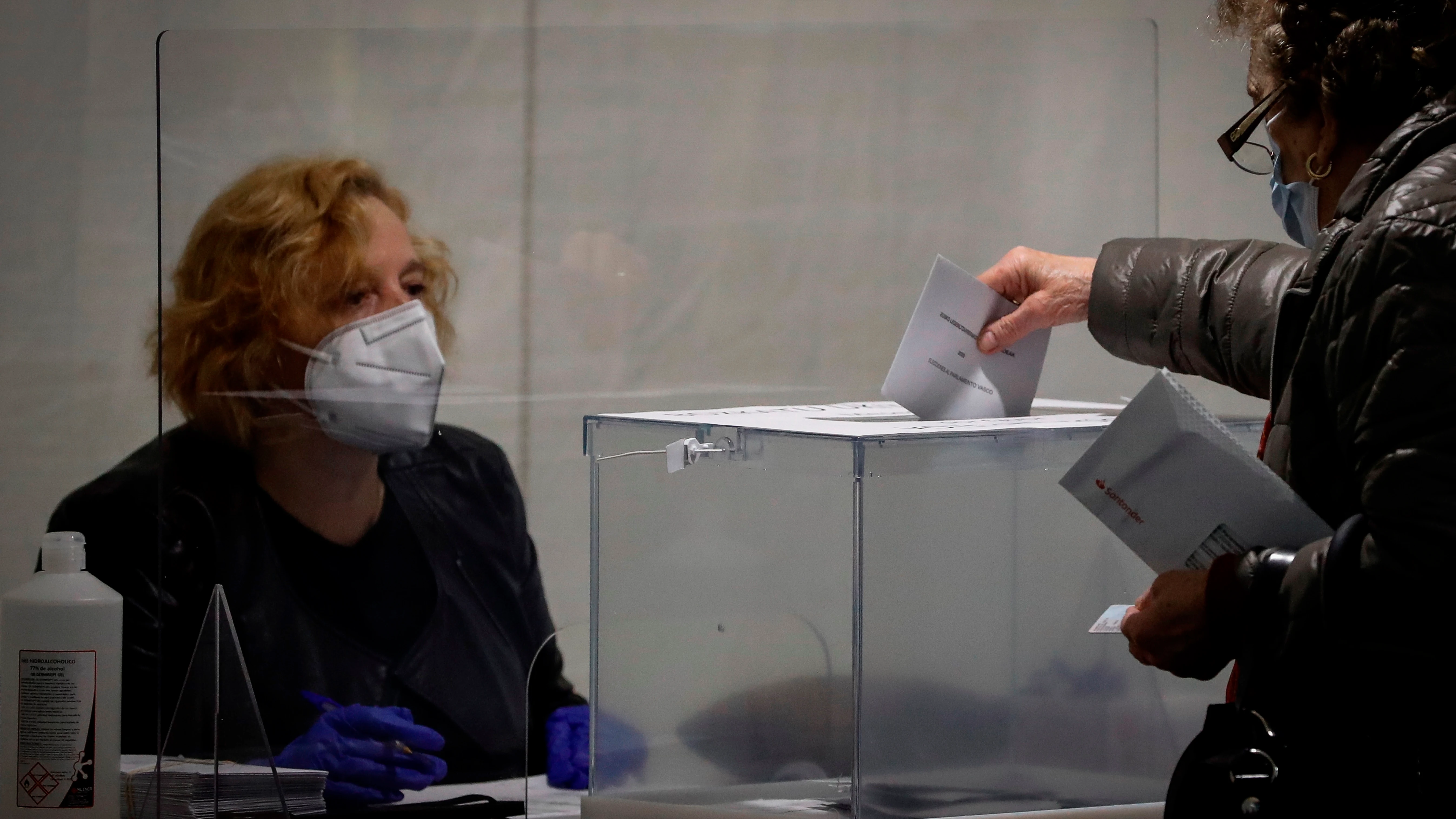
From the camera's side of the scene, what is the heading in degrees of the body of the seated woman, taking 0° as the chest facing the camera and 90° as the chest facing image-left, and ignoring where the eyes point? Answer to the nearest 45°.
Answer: approximately 315°

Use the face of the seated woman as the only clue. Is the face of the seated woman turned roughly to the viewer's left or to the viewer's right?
to the viewer's right

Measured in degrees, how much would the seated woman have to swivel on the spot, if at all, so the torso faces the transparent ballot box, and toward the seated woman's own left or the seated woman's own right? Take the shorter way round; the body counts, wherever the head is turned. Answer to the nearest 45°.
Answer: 0° — they already face it
